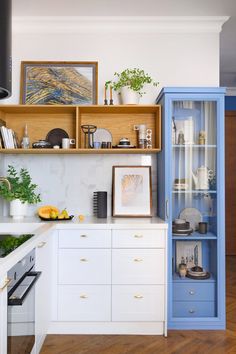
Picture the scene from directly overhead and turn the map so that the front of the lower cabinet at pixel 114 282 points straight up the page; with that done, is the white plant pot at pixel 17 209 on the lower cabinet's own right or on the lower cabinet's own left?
on the lower cabinet's own right

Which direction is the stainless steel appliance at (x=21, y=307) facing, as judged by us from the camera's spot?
facing to the right of the viewer

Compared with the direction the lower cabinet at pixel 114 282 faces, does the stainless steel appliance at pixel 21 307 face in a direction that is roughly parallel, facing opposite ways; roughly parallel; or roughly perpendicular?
roughly perpendicular

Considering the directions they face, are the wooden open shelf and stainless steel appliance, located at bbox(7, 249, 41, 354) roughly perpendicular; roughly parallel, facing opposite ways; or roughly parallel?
roughly perpendicular
